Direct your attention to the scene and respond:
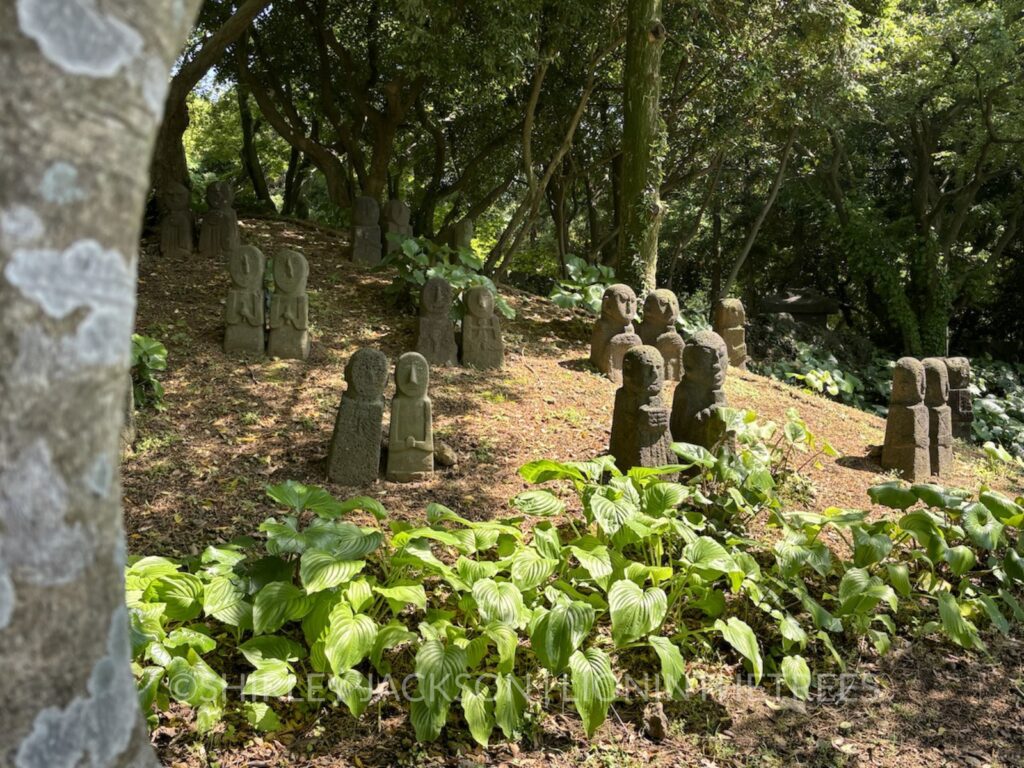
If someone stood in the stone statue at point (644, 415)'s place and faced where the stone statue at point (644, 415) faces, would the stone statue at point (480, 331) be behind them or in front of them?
behind

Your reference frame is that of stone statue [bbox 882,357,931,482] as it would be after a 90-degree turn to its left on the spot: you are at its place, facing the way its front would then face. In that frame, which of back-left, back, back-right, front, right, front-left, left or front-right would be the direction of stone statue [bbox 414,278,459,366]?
back-left

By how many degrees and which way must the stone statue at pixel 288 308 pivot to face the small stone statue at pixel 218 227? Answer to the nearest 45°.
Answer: approximately 180°

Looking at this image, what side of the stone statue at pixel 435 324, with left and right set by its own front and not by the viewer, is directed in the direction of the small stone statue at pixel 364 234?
back

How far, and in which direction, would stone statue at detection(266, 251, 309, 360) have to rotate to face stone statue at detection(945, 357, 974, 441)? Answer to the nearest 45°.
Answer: approximately 90° to its left

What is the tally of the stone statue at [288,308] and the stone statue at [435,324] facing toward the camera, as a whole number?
2

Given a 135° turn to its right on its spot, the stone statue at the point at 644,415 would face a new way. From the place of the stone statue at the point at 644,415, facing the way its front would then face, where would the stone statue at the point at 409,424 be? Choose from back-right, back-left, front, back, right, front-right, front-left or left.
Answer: front
